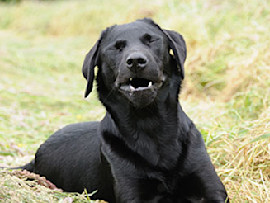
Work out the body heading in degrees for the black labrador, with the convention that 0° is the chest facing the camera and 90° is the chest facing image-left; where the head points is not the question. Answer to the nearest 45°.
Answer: approximately 315°
